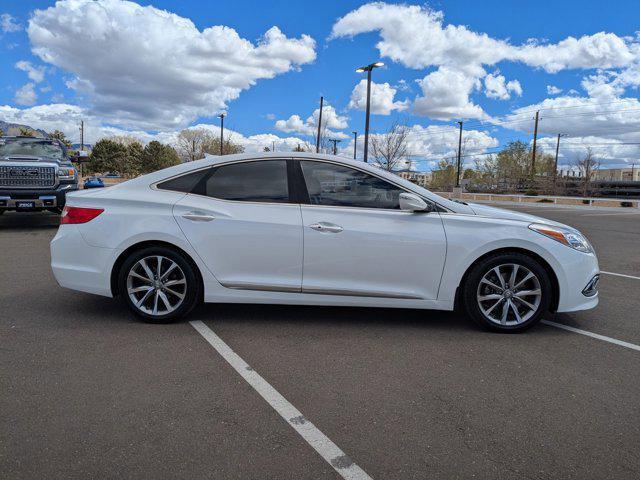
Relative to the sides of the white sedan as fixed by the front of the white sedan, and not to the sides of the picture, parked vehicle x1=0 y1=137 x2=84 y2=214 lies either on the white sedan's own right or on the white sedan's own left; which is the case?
on the white sedan's own left

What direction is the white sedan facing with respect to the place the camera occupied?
facing to the right of the viewer

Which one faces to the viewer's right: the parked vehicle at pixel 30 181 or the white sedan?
the white sedan

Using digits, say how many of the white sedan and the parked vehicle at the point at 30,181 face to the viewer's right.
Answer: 1

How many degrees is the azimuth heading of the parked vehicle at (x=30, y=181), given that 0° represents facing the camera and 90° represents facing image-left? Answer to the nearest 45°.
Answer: approximately 0°

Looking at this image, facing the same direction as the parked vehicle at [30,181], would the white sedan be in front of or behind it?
in front
